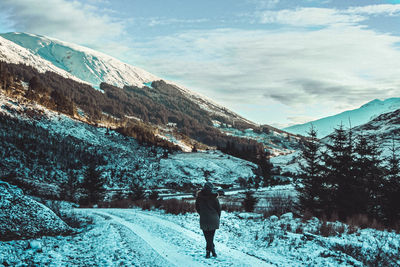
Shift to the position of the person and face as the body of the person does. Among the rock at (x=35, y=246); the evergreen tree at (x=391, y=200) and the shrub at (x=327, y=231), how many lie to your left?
1

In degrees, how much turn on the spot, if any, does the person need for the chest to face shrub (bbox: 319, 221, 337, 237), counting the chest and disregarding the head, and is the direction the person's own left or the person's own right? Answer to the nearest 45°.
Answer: approximately 45° to the person's own right

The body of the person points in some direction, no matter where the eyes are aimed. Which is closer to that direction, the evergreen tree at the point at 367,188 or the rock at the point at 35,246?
the evergreen tree

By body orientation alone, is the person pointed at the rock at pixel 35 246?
no

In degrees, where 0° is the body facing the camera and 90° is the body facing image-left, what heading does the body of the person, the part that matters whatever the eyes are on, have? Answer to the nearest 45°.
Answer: approximately 180°

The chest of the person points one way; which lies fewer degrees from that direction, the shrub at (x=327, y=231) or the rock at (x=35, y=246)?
the shrub

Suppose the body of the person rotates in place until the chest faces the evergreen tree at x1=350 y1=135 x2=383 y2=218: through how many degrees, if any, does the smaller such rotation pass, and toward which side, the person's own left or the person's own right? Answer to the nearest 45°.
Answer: approximately 45° to the person's own right

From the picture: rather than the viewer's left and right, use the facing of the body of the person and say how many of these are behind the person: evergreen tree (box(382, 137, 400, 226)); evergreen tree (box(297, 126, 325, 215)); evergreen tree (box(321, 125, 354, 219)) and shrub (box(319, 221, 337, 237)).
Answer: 0

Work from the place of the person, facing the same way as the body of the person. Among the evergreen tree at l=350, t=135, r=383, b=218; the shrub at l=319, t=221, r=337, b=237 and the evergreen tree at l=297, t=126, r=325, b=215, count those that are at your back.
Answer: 0

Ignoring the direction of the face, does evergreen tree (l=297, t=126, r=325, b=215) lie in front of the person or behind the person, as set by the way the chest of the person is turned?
in front

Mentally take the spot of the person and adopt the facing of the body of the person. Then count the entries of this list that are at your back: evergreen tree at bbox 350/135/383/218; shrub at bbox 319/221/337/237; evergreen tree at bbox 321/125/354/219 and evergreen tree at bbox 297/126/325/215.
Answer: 0

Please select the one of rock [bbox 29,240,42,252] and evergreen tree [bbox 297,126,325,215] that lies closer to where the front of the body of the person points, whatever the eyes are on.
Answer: the evergreen tree

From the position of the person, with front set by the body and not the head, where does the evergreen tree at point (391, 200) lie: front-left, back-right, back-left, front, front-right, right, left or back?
front-right
